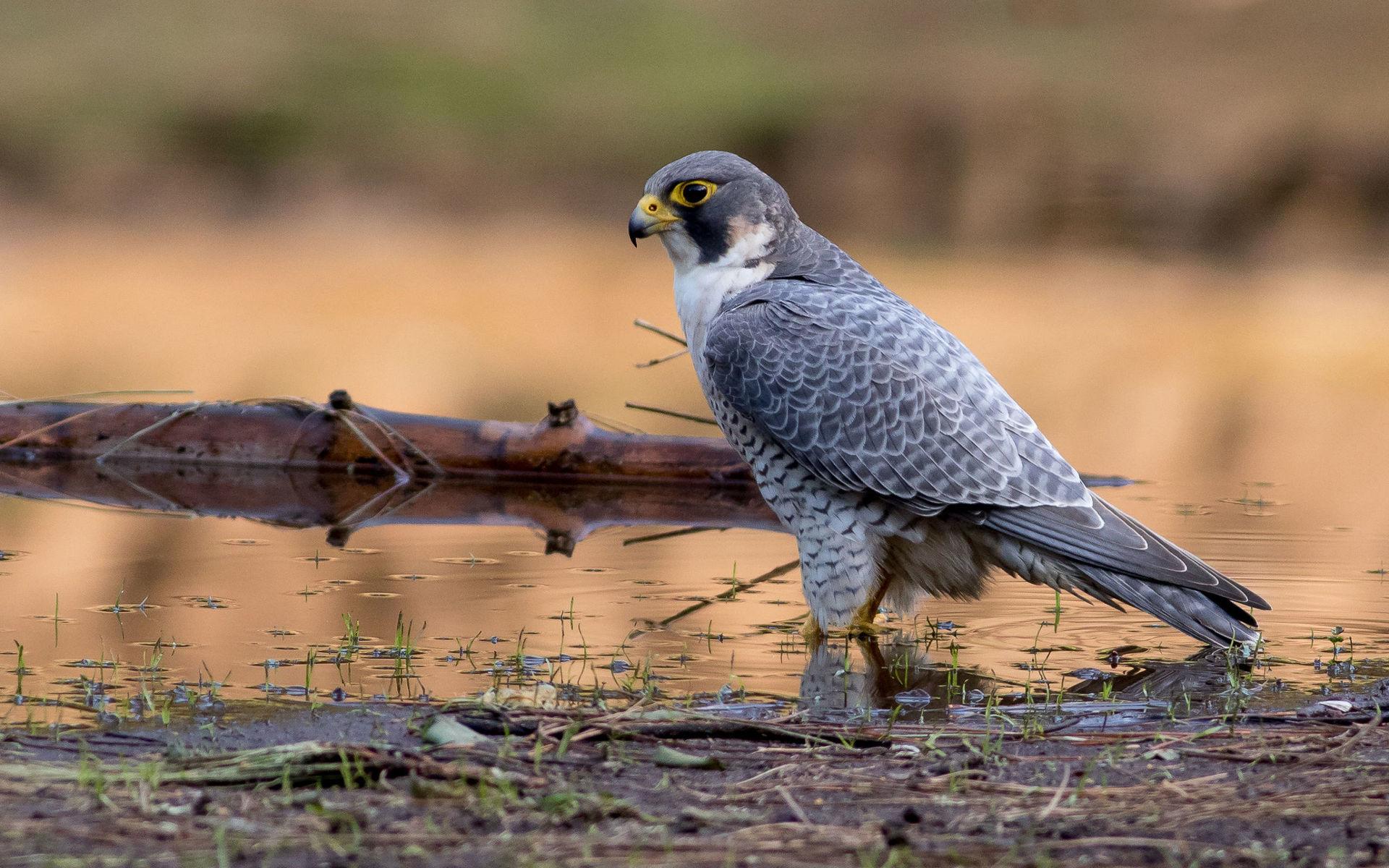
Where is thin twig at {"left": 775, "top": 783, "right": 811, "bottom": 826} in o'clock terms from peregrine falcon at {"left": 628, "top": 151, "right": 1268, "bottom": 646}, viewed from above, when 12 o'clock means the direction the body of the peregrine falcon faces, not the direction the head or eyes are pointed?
The thin twig is roughly at 9 o'clock from the peregrine falcon.

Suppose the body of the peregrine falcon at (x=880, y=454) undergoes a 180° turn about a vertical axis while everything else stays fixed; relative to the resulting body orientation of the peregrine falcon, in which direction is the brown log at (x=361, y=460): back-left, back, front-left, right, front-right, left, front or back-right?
back-left

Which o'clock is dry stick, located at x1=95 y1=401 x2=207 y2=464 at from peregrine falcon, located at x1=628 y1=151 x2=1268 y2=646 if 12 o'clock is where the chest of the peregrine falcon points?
The dry stick is roughly at 1 o'clock from the peregrine falcon.

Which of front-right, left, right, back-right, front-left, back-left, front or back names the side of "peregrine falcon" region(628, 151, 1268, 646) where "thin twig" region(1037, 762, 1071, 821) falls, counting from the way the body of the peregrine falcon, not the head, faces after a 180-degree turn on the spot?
right

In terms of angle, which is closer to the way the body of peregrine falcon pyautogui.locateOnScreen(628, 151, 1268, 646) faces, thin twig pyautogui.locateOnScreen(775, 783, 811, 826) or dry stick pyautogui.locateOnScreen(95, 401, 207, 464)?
the dry stick

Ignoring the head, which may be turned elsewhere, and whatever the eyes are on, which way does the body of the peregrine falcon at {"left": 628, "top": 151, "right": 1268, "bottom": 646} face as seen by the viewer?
to the viewer's left
